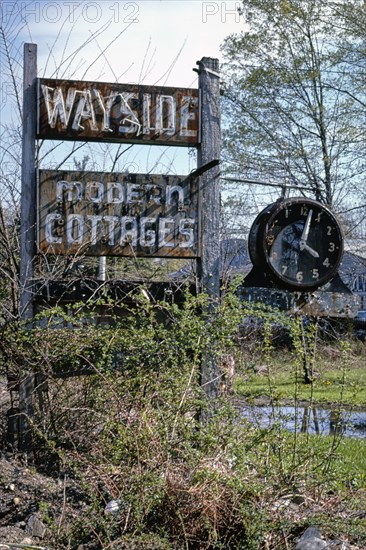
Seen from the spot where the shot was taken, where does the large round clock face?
facing the viewer and to the right of the viewer

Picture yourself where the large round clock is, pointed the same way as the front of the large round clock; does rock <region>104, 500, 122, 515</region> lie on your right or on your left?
on your right

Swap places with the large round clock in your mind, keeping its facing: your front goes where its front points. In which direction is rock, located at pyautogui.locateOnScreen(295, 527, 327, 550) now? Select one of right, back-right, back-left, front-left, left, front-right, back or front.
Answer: front-right

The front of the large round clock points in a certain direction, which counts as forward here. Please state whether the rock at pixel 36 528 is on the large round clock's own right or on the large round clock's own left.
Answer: on the large round clock's own right
